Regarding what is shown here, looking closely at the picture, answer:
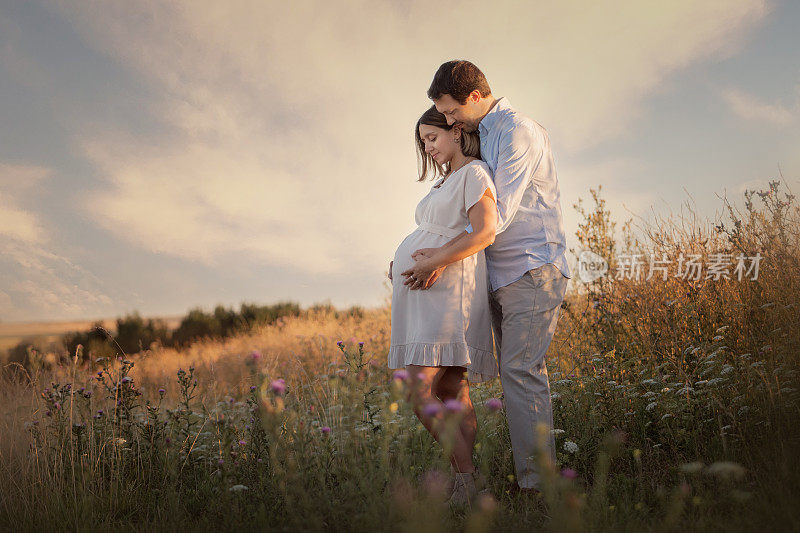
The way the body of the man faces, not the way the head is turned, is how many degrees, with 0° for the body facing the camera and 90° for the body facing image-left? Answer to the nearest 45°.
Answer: approximately 90°

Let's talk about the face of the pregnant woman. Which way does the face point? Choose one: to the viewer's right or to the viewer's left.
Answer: to the viewer's left
